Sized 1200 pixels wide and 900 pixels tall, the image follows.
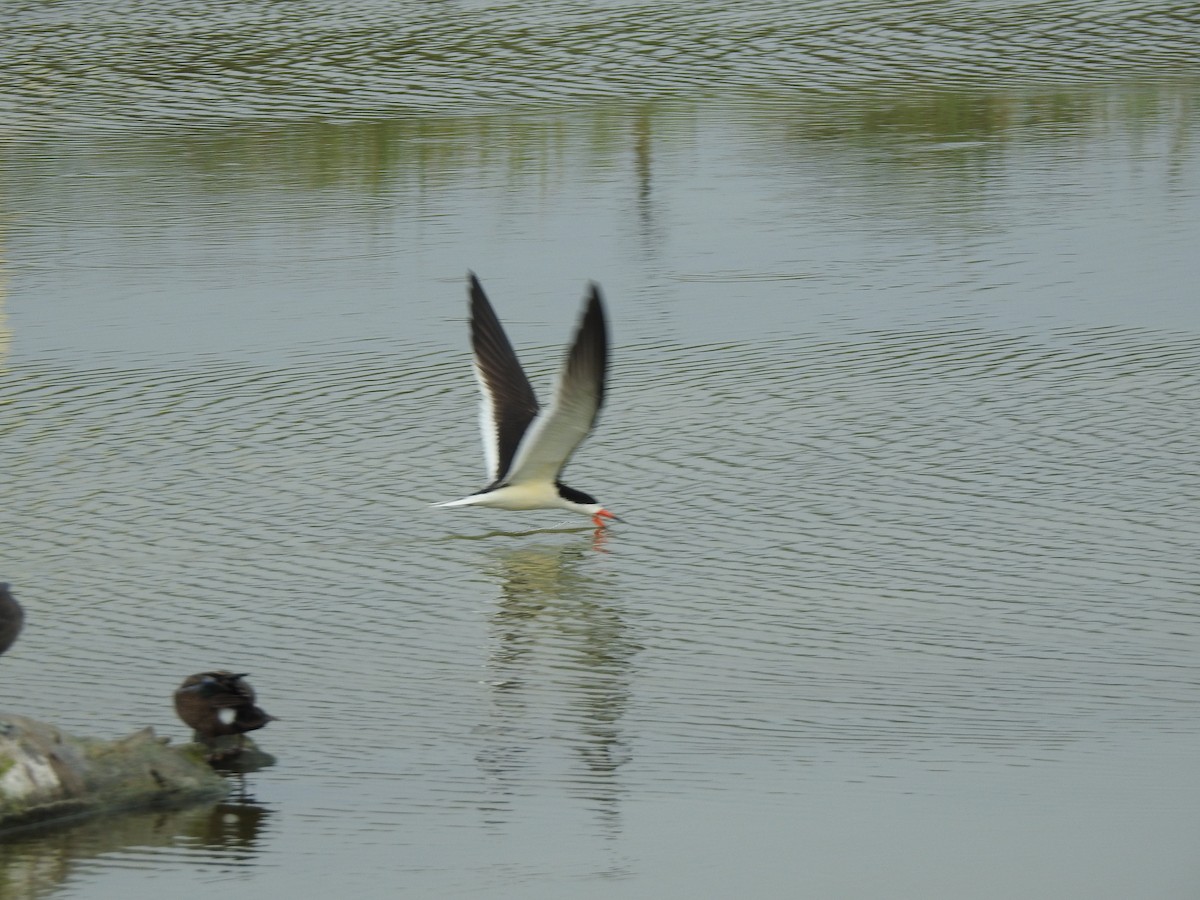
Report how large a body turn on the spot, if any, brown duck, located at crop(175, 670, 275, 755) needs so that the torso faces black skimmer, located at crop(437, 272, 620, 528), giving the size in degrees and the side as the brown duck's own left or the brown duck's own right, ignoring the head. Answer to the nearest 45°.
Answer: approximately 135° to the brown duck's own right

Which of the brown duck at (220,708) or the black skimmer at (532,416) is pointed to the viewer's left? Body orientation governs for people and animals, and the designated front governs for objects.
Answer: the brown duck

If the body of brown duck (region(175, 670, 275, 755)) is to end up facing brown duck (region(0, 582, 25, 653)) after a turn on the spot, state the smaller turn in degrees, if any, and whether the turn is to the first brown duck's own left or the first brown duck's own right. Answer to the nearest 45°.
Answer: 0° — it already faces it

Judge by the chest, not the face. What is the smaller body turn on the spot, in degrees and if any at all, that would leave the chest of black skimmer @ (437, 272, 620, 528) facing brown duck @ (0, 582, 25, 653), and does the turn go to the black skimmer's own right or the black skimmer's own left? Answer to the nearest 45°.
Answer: approximately 135° to the black skimmer's own right

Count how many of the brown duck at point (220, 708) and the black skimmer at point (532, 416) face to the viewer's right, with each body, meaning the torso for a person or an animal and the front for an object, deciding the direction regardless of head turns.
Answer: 1

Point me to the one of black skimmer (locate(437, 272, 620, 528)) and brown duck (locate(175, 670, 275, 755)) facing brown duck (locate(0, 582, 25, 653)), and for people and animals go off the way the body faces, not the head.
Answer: brown duck (locate(175, 670, 275, 755))

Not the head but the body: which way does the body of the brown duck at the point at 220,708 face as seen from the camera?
to the viewer's left

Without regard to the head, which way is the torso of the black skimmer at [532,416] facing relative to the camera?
to the viewer's right

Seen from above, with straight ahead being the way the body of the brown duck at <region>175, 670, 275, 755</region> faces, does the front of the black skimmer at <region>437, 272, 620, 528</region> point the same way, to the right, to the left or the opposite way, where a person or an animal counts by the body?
the opposite way

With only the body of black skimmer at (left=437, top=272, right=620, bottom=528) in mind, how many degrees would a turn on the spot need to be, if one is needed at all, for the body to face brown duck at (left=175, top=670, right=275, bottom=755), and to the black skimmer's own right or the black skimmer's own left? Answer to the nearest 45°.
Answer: approximately 90° to the black skimmer's own right

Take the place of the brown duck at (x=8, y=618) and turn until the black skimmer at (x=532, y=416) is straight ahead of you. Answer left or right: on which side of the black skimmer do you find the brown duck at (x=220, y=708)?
right
